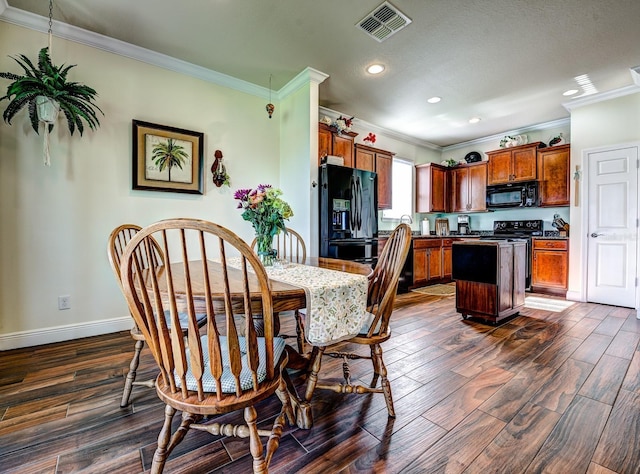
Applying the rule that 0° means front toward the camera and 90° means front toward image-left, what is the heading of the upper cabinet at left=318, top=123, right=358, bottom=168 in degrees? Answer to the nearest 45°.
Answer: approximately 315°

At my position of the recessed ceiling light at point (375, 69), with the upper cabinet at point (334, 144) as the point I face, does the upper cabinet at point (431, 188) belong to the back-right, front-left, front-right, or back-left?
front-right

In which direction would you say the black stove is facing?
toward the camera

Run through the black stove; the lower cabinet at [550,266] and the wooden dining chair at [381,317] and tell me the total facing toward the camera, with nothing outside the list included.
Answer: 2

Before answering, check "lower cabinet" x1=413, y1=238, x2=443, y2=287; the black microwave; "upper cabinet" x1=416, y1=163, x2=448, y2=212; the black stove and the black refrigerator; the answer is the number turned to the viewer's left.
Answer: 0

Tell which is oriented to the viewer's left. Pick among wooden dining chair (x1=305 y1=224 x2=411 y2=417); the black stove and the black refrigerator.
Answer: the wooden dining chair

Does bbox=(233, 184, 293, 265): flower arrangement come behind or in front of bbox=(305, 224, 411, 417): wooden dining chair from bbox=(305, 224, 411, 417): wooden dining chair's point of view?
in front

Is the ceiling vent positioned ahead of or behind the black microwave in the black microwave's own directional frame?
ahead

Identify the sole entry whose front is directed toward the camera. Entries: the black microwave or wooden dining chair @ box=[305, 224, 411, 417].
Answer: the black microwave

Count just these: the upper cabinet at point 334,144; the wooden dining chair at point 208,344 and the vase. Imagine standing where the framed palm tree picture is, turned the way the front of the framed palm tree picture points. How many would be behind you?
0

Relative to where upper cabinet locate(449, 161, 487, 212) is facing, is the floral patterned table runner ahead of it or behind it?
ahead

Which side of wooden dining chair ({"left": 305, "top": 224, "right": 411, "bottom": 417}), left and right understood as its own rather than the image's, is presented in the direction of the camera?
left

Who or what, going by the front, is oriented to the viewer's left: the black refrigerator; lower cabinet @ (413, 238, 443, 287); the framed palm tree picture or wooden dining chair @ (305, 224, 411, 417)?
the wooden dining chair

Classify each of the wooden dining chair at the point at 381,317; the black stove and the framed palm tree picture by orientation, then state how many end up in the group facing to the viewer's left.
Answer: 1

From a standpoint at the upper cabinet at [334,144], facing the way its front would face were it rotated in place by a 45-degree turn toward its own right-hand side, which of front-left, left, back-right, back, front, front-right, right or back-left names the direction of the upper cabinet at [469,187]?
back-left

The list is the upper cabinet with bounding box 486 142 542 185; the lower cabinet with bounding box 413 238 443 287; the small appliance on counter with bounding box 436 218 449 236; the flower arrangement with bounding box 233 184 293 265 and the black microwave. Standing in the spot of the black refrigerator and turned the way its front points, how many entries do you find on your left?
4

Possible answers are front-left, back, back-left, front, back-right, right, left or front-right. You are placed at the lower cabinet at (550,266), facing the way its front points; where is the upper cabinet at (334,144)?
front-right

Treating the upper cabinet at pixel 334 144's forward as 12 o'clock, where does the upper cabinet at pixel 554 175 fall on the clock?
the upper cabinet at pixel 554 175 is roughly at 10 o'clock from the upper cabinet at pixel 334 144.

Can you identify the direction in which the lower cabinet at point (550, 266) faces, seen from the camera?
facing the viewer

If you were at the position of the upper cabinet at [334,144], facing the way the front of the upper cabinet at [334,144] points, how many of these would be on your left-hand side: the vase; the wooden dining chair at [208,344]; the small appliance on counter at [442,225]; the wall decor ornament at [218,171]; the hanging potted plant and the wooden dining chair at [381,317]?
1

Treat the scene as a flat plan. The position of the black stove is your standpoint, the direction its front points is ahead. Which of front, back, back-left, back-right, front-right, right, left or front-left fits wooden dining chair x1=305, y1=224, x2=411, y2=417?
front
